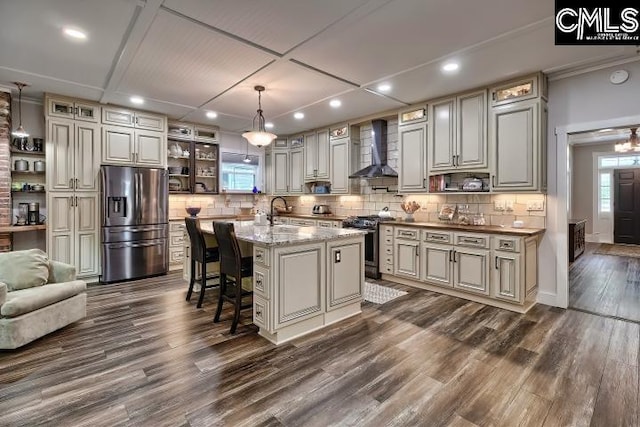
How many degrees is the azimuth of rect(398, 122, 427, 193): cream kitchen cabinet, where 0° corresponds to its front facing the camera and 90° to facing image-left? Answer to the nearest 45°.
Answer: approximately 45°

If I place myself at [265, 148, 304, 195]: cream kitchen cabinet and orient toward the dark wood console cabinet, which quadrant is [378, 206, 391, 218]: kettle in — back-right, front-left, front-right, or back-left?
front-right

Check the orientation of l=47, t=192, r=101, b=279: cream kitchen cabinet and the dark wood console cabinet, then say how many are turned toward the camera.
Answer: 1

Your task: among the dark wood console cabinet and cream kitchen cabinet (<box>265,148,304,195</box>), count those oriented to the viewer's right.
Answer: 1

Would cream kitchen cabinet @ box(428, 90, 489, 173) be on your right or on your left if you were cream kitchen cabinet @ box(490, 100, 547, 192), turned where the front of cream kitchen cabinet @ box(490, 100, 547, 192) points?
on your right

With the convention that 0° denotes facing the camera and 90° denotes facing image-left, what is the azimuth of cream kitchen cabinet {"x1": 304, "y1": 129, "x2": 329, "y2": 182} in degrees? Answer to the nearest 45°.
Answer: approximately 45°

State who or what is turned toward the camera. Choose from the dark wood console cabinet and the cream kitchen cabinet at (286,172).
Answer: the cream kitchen cabinet

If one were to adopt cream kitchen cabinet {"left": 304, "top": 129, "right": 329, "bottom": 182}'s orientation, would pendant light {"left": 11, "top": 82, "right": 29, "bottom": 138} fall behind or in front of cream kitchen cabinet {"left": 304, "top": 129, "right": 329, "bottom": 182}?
in front

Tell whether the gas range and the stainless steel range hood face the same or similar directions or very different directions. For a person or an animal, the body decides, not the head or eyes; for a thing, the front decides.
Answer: same or similar directions

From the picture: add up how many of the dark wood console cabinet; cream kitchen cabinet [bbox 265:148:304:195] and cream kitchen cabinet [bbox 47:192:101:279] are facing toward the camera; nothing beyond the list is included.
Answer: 2

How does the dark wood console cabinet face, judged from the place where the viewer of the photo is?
facing to the right of the viewer

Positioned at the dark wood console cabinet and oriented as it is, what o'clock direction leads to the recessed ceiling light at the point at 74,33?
The recessed ceiling light is roughly at 4 o'clock from the dark wood console cabinet.

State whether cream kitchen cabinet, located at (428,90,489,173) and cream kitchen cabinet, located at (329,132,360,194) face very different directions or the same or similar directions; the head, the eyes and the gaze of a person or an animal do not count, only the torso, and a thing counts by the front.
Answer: same or similar directions

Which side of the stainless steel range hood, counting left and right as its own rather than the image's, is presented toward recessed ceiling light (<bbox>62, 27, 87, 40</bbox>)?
front

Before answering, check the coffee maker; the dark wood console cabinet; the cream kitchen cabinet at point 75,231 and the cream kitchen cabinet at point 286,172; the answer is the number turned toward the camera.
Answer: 3

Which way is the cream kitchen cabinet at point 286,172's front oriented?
toward the camera

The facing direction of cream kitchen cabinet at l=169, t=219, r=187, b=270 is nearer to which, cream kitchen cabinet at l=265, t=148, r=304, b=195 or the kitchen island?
the kitchen island

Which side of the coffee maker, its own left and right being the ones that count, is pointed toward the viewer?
front

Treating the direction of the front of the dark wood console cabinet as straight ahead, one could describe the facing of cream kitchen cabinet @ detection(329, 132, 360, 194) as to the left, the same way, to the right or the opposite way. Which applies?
to the right

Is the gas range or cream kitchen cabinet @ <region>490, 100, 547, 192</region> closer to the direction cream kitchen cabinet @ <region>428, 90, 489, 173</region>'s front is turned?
the gas range
